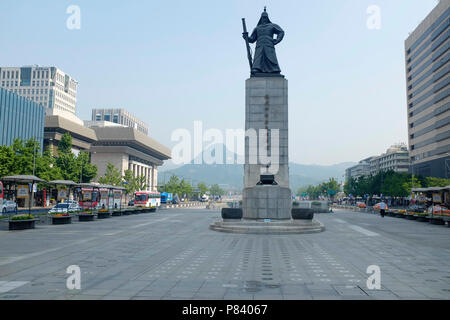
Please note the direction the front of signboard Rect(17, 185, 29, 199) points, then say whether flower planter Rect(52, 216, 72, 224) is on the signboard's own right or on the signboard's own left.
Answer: on the signboard's own left

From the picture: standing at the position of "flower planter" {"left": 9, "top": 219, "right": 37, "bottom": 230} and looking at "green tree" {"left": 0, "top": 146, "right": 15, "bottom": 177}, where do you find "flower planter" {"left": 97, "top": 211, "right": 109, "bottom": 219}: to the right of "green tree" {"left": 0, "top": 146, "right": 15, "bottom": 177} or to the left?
right

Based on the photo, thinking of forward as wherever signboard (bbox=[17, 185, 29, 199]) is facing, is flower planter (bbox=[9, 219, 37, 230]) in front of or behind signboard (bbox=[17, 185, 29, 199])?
in front

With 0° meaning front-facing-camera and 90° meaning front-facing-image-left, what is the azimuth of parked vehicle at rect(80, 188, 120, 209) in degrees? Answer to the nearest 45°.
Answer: approximately 45°

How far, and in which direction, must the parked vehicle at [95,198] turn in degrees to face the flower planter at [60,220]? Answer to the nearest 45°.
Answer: approximately 45° to its left

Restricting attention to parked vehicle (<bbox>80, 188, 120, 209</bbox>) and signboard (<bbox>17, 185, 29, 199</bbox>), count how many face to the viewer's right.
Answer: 0

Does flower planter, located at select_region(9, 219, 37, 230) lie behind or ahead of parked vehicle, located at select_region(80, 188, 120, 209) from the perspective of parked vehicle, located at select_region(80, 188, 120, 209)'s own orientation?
ahead

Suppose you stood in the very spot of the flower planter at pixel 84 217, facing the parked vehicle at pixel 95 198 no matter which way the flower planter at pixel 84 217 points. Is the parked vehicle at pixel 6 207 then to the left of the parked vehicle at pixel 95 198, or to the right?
left

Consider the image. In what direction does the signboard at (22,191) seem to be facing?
toward the camera

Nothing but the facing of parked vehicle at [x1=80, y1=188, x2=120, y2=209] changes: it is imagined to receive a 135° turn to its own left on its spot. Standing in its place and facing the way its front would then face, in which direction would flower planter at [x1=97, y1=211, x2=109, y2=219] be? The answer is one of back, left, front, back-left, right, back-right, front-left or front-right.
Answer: right

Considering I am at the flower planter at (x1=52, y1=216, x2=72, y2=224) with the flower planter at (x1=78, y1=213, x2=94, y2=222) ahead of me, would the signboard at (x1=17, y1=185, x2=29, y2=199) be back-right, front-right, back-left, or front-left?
back-left
